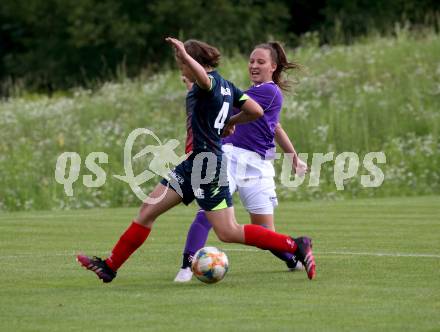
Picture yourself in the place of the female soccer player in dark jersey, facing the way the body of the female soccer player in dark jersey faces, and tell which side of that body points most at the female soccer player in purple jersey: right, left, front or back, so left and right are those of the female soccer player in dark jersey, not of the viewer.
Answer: right

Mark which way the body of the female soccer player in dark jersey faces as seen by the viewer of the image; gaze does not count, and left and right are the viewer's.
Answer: facing away from the viewer and to the left of the viewer

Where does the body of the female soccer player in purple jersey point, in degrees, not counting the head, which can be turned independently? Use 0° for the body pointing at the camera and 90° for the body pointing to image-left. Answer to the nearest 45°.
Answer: approximately 45°
